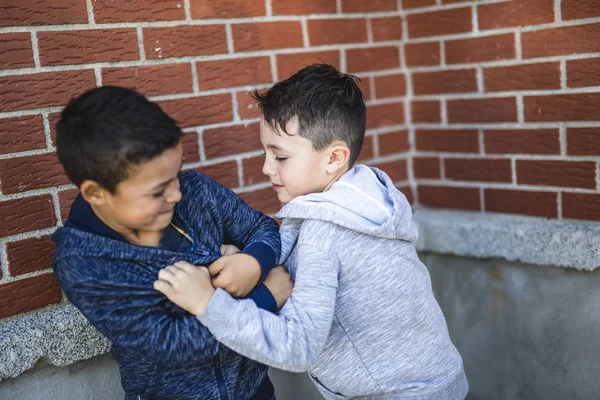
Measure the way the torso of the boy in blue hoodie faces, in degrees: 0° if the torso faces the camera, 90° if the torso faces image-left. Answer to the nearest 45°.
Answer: approximately 315°
